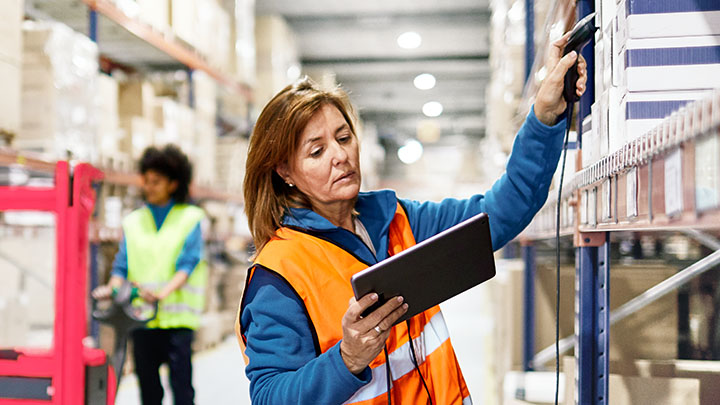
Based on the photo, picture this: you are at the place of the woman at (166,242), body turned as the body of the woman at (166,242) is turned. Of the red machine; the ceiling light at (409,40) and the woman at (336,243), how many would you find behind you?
1

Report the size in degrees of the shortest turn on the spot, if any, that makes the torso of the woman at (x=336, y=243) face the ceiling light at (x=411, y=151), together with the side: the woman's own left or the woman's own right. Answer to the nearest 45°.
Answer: approximately 135° to the woman's own left

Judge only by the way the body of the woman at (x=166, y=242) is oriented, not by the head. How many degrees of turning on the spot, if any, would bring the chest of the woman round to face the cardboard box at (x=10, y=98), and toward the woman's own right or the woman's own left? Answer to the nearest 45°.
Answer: approximately 45° to the woman's own right

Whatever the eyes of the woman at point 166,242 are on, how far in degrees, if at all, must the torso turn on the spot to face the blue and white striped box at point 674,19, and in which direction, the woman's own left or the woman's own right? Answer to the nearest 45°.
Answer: approximately 45° to the woman's own left

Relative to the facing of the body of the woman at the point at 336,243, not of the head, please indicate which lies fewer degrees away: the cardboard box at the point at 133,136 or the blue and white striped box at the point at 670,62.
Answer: the blue and white striped box

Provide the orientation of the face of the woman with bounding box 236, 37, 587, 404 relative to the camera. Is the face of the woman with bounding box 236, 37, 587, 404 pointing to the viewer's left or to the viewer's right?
to the viewer's right

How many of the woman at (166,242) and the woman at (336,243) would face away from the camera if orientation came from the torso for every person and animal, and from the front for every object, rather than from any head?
0

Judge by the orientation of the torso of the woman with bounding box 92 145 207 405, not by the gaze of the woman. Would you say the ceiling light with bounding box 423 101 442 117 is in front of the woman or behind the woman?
behind

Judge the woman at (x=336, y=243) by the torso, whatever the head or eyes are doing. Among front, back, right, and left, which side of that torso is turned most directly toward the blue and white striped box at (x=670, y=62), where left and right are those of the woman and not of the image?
front

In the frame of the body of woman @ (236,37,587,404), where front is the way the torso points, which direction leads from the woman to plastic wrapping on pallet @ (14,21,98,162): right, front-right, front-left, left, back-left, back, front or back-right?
back

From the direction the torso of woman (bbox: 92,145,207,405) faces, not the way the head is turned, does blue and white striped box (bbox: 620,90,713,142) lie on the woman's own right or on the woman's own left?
on the woman's own left

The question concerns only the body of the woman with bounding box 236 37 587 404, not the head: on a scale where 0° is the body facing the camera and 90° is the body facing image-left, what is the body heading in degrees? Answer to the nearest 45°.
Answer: approximately 315°

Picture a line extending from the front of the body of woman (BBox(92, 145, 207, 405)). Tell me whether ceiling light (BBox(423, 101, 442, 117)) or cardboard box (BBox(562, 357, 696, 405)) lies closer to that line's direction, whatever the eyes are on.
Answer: the cardboard box

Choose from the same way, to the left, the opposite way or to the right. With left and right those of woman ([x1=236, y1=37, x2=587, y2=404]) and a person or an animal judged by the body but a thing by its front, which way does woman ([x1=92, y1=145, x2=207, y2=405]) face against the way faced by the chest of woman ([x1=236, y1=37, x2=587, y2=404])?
to the right

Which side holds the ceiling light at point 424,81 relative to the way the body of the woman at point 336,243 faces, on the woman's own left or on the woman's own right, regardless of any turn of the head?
on the woman's own left

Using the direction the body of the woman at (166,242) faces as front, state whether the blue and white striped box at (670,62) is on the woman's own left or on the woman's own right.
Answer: on the woman's own left

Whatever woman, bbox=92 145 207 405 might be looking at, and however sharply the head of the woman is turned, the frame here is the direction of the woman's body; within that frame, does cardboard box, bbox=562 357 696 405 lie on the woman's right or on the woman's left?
on the woman's left
